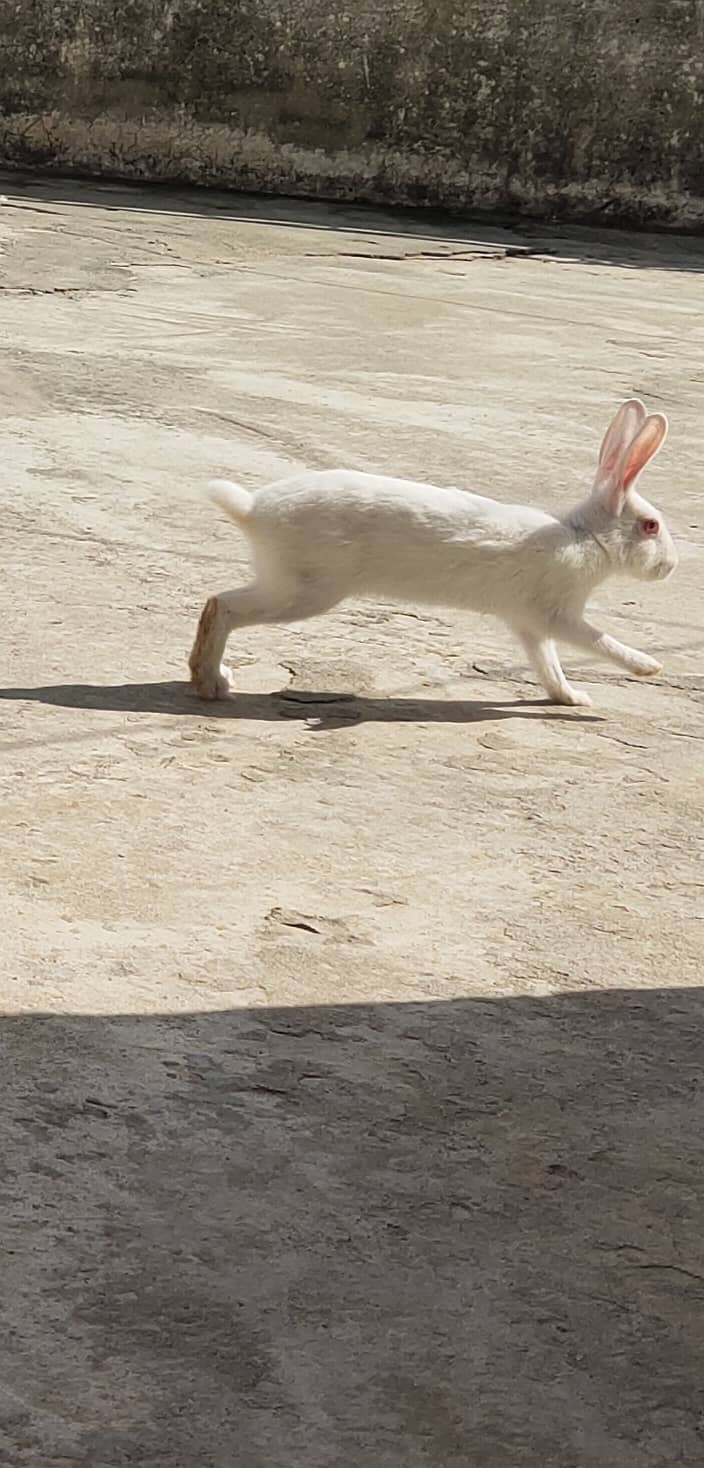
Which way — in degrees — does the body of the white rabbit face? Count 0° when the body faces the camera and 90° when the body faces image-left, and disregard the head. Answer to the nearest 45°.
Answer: approximately 270°
